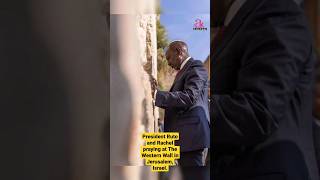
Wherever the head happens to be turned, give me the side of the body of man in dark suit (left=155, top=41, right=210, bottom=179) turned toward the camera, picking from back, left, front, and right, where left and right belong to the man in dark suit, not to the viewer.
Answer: left
